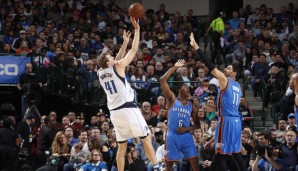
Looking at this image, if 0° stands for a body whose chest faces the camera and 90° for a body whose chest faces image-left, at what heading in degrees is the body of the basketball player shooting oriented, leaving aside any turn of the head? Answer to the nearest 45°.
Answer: approximately 225°

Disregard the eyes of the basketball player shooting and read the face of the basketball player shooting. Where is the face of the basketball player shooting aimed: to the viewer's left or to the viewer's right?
to the viewer's right
